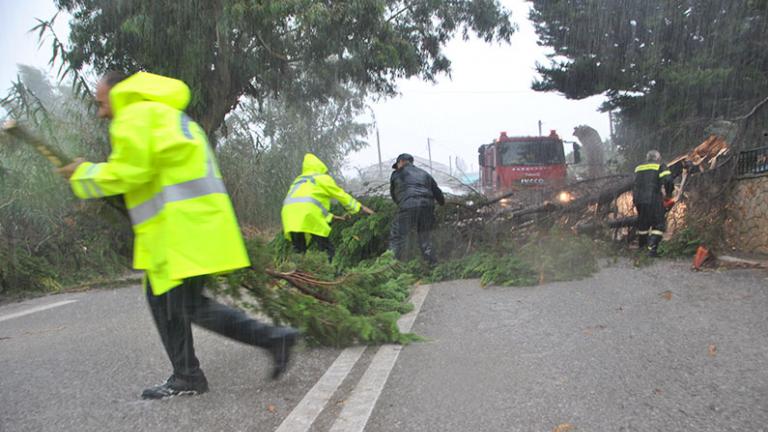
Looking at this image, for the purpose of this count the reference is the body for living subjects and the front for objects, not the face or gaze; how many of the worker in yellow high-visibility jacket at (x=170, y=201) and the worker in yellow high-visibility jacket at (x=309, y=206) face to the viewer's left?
1

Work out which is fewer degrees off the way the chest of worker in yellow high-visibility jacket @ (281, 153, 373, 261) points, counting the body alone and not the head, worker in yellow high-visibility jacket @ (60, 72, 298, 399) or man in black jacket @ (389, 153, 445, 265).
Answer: the man in black jacket

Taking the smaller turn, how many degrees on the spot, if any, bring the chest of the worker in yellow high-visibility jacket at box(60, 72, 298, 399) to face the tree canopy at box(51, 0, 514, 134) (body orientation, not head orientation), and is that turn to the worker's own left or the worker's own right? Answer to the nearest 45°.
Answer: approximately 90° to the worker's own right

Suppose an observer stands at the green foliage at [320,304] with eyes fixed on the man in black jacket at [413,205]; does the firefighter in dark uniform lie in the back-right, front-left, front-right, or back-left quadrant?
front-right

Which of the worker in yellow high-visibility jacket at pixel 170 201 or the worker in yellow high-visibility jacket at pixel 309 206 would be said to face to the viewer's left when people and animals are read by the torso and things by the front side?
the worker in yellow high-visibility jacket at pixel 170 201

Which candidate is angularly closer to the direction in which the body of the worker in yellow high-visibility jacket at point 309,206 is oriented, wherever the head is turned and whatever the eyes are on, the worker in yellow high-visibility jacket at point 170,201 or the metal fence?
the metal fence

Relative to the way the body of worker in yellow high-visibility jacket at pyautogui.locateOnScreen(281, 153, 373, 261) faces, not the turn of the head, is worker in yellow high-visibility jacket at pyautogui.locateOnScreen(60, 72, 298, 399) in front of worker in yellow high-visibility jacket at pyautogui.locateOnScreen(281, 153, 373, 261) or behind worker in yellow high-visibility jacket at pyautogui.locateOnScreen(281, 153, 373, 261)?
behind

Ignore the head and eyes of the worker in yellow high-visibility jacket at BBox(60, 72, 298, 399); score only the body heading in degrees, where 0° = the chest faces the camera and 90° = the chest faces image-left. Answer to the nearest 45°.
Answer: approximately 90°

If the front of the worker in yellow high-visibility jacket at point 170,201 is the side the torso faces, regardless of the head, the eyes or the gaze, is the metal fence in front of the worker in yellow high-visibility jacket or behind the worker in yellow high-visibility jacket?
behind

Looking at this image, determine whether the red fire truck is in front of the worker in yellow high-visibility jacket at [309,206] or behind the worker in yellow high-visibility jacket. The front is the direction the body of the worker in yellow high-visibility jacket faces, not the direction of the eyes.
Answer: in front

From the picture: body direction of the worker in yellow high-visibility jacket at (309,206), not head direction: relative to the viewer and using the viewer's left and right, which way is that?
facing away from the viewer and to the right of the viewer
